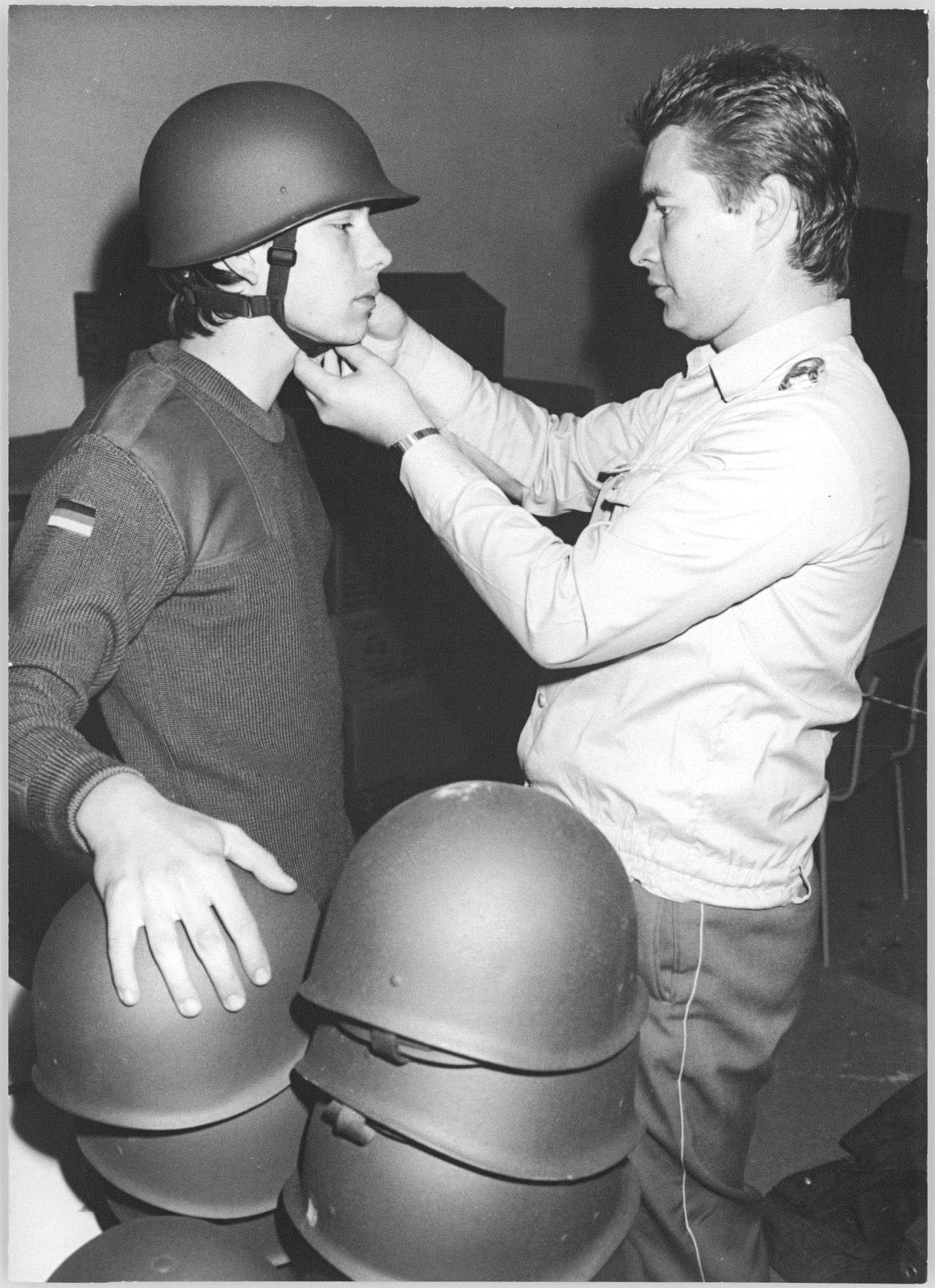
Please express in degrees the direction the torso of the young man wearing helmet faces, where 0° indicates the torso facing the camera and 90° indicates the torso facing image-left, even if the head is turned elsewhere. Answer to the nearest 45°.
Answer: approximately 270°

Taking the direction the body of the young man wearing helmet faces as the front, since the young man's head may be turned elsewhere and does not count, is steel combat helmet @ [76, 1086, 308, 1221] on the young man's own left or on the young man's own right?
on the young man's own right

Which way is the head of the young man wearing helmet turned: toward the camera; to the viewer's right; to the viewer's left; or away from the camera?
to the viewer's right

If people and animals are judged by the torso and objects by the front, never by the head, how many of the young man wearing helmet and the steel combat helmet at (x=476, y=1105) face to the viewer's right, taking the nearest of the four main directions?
1

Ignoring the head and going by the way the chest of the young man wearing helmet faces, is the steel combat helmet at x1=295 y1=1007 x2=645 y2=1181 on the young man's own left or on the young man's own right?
on the young man's own right
